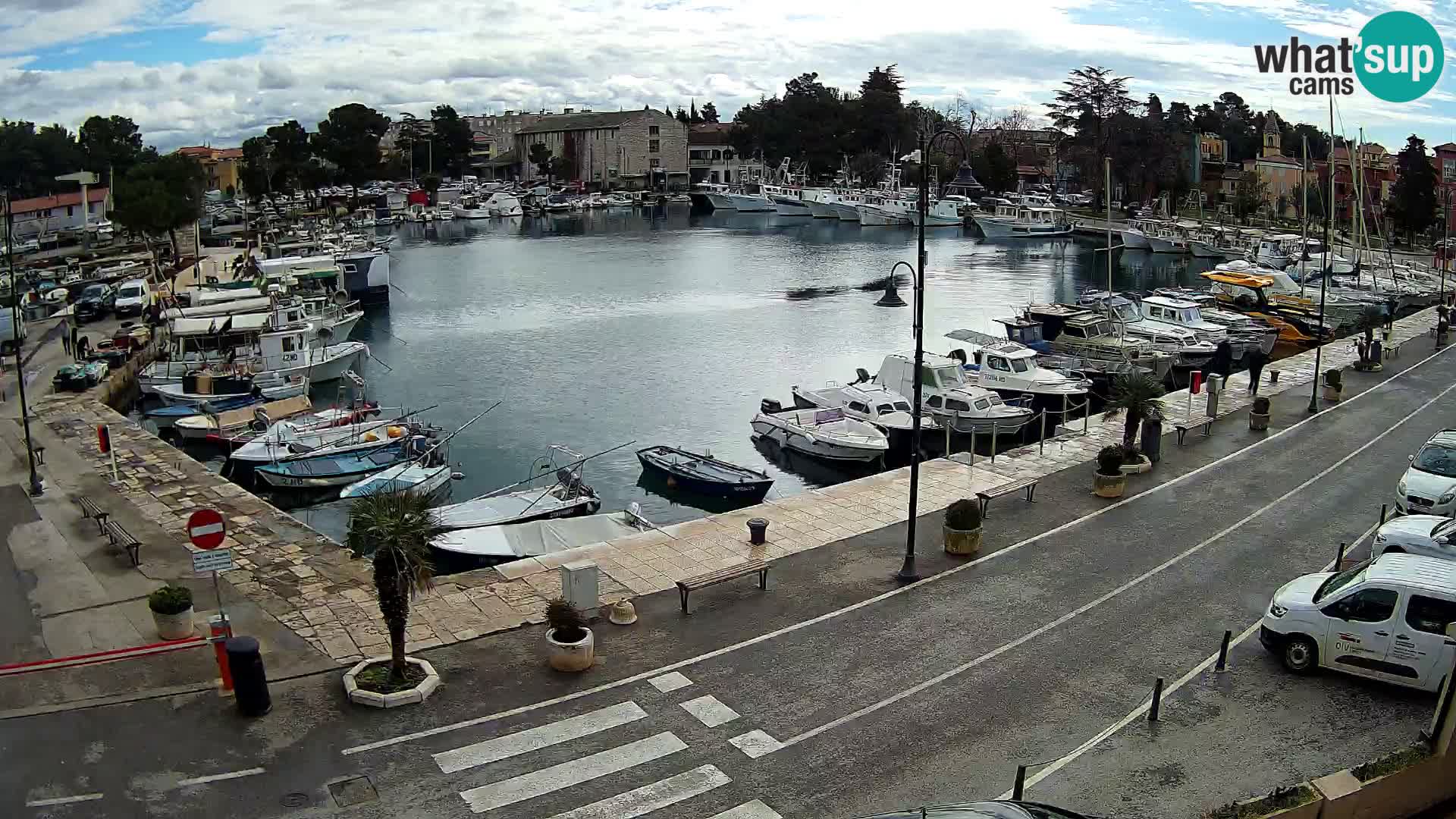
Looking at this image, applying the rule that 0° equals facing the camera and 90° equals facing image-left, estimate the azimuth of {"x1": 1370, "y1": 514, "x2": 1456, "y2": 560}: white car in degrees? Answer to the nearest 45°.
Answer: approximately 90°

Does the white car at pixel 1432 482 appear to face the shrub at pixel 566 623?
yes

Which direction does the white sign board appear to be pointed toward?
toward the camera

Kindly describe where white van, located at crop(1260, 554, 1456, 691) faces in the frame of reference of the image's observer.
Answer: facing to the left of the viewer

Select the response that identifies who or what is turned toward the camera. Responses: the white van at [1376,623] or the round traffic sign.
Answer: the round traffic sign

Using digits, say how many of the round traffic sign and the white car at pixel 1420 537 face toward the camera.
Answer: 1

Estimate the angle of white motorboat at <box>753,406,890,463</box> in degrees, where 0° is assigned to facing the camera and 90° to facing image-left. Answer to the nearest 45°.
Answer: approximately 315°

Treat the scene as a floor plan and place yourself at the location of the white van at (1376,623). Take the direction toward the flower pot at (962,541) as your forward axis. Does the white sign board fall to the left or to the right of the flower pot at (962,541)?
left

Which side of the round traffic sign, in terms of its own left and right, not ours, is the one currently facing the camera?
front

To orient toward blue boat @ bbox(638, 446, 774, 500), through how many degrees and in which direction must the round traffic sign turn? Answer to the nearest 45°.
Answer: approximately 135° to its left

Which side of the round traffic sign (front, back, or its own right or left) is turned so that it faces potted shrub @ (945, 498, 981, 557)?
left
